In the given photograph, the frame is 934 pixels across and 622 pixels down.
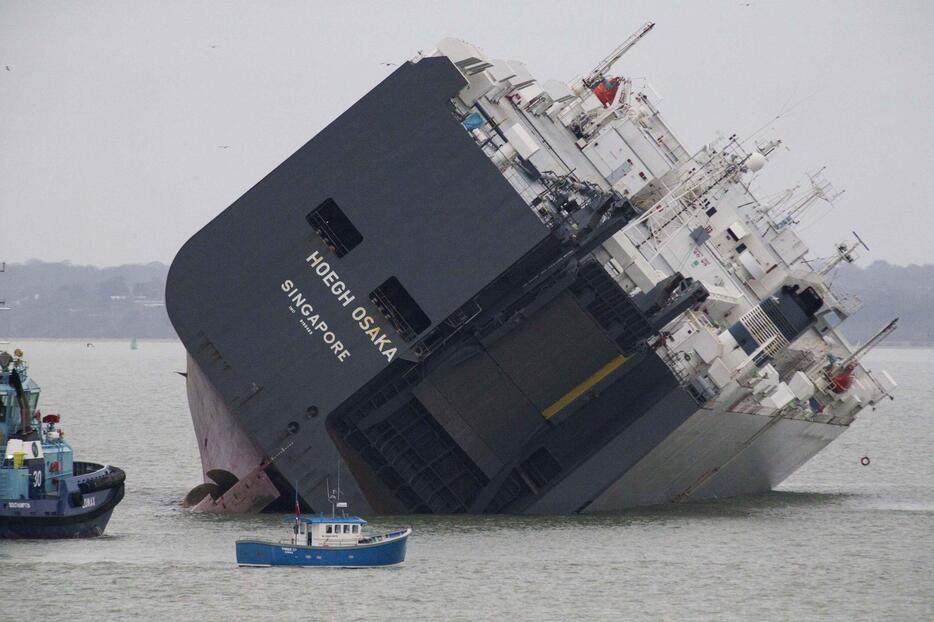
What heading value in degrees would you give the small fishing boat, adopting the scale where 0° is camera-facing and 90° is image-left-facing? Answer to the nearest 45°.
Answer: approximately 270°
